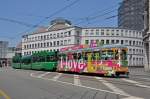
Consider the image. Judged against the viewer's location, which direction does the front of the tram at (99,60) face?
facing the viewer and to the right of the viewer
